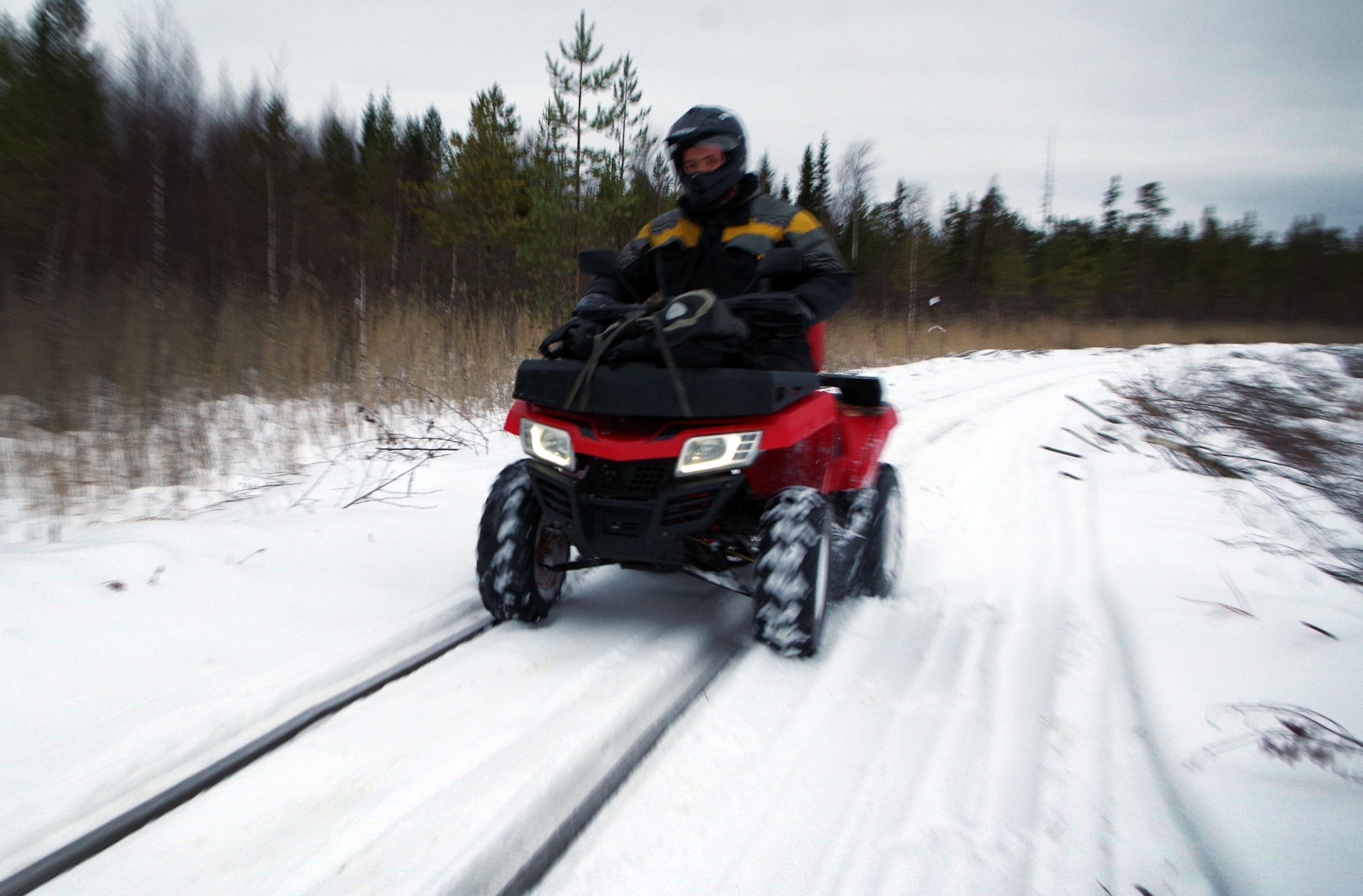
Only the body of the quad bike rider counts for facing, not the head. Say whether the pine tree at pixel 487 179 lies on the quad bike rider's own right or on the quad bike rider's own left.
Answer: on the quad bike rider's own right

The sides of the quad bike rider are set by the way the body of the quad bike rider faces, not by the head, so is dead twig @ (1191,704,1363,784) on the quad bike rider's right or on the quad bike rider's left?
on the quad bike rider's left

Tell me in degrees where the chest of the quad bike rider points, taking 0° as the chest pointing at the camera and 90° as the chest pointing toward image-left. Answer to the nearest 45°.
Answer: approximately 45°

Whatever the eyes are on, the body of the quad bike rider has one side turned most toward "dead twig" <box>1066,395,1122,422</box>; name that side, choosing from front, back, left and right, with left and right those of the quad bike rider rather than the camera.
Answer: back
